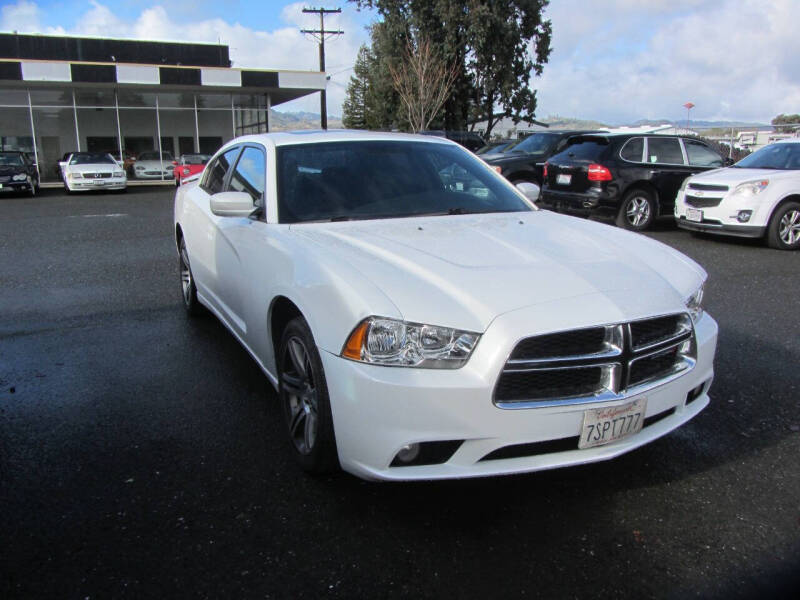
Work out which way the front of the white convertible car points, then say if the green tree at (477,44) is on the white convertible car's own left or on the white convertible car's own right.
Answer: on the white convertible car's own left

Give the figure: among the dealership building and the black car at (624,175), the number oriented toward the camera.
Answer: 1

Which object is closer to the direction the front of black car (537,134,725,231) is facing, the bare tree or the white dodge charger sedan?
the bare tree

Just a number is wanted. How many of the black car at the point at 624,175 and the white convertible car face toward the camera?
1

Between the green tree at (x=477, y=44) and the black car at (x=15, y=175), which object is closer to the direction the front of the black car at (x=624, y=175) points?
the green tree

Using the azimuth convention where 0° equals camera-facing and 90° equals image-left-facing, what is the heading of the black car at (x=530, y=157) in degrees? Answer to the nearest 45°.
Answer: approximately 45°

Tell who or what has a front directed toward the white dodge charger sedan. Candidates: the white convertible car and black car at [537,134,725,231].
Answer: the white convertible car

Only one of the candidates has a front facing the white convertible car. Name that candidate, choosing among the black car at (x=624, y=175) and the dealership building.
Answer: the dealership building

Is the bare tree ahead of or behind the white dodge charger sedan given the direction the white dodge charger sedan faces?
behind

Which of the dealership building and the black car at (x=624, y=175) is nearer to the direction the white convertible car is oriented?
the black car
